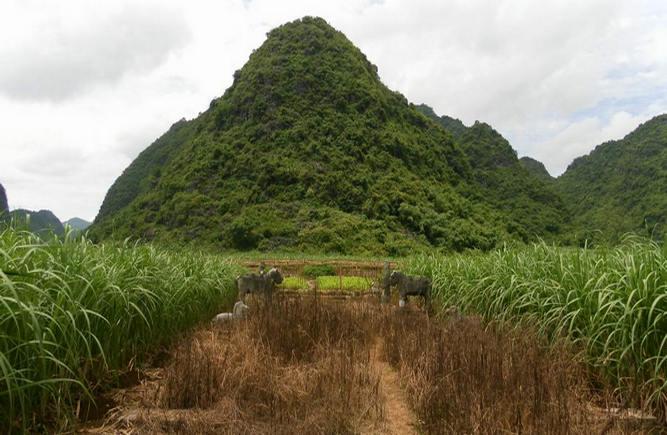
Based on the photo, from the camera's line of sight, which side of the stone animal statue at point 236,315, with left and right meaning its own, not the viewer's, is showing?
right

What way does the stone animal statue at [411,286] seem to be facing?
to the viewer's left

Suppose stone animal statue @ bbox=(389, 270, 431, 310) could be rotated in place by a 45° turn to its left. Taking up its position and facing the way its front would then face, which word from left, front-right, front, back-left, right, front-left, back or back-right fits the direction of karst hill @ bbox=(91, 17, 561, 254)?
back-right

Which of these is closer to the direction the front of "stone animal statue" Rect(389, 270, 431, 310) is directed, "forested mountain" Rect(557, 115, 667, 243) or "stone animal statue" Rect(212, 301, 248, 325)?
the stone animal statue

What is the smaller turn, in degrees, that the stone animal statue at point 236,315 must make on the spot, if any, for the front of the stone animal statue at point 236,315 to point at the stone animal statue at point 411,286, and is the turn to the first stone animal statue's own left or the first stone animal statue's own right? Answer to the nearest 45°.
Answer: approximately 45° to the first stone animal statue's own left

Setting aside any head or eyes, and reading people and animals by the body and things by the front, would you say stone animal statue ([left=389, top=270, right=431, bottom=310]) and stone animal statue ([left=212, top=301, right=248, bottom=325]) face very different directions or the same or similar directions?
very different directions

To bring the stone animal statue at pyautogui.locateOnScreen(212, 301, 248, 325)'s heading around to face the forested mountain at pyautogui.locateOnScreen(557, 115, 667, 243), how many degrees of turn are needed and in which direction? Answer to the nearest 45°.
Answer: approximately 45° to its left

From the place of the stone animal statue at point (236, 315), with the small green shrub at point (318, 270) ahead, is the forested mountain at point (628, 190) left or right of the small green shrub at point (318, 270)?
right

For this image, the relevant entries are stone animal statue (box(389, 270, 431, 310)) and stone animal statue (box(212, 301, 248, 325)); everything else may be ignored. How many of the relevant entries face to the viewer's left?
1

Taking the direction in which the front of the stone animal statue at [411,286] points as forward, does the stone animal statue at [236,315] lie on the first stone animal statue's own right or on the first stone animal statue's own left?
on the first stone animal statue's own left

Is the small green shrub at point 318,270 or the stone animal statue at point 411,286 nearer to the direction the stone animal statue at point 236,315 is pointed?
the stone animal statue

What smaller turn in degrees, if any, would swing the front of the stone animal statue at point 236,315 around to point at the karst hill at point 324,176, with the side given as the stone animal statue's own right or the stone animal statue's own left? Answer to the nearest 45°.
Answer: approximately 90° to the stone animal statue's own left

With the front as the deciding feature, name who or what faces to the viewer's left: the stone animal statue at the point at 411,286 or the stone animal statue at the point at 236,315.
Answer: the stone animal statue at the point at 411,286

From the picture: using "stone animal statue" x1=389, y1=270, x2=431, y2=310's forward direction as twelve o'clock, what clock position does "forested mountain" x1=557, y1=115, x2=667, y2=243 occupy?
The forested mountain is roughly at 4 o'clock from the stone animal statue.

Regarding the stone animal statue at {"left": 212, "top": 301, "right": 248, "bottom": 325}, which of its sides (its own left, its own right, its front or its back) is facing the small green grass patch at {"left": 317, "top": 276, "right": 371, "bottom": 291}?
left
